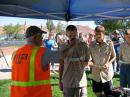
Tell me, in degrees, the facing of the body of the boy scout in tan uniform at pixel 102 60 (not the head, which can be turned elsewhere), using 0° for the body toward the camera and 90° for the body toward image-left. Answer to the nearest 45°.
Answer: approximately 0°
